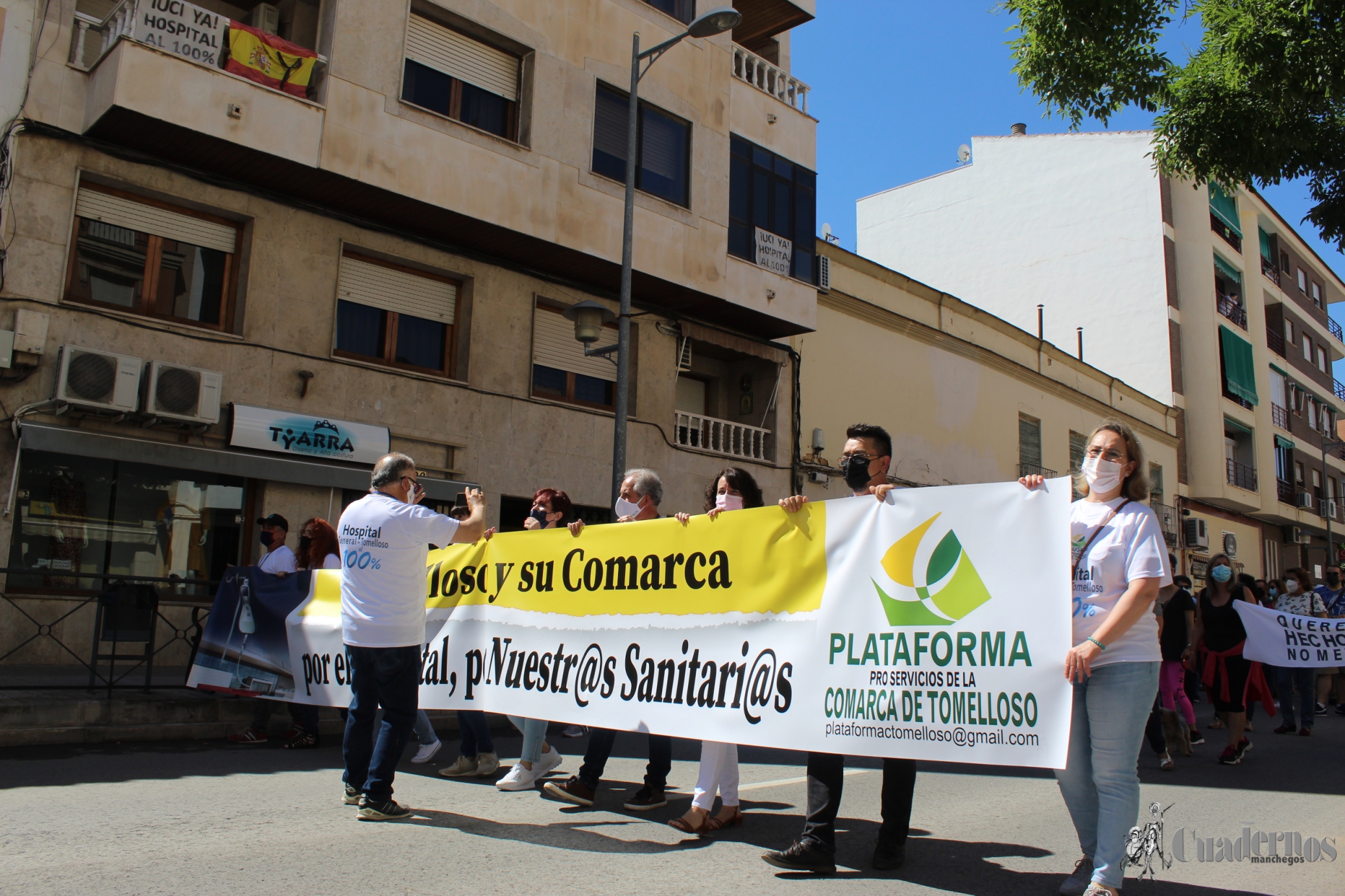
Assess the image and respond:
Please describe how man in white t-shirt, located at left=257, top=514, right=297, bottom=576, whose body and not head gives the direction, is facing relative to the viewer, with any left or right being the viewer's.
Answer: facing the viewer and to the left of the viewer

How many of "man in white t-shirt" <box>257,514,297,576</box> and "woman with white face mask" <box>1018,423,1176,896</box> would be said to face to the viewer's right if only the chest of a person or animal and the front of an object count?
0

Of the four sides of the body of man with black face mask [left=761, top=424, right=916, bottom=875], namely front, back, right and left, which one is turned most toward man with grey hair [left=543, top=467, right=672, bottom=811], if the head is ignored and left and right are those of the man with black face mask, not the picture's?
right

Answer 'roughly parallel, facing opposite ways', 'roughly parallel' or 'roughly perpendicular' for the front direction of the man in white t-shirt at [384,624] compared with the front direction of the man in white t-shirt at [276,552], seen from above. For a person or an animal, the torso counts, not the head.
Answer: roughly parallel, facing opposite ways

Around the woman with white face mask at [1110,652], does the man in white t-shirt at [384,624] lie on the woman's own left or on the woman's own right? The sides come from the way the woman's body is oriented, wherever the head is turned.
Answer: on the woman's own right

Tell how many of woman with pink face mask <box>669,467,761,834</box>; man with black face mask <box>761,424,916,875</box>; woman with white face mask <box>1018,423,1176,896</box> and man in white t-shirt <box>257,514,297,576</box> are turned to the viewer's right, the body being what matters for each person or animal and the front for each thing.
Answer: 0

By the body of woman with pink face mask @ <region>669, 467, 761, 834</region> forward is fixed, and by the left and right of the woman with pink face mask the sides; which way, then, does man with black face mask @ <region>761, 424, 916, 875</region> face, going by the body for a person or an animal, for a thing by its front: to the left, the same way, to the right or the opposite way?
the same way

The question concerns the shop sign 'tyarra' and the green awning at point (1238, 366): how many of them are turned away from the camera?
0

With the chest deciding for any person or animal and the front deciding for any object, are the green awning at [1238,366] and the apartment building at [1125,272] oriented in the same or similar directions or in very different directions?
same or similar directions

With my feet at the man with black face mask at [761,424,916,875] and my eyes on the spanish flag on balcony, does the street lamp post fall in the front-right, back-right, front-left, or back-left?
front-right

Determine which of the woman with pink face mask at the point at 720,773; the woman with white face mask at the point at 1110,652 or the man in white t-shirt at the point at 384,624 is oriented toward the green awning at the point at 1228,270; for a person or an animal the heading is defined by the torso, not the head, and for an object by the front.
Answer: the man in white t-shirt

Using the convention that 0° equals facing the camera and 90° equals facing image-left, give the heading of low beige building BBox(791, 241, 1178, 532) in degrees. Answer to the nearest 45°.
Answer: approximately 315°

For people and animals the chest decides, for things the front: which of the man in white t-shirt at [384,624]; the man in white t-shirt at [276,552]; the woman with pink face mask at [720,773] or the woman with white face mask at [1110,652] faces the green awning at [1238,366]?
the man in white t-shirt at [384,624]
